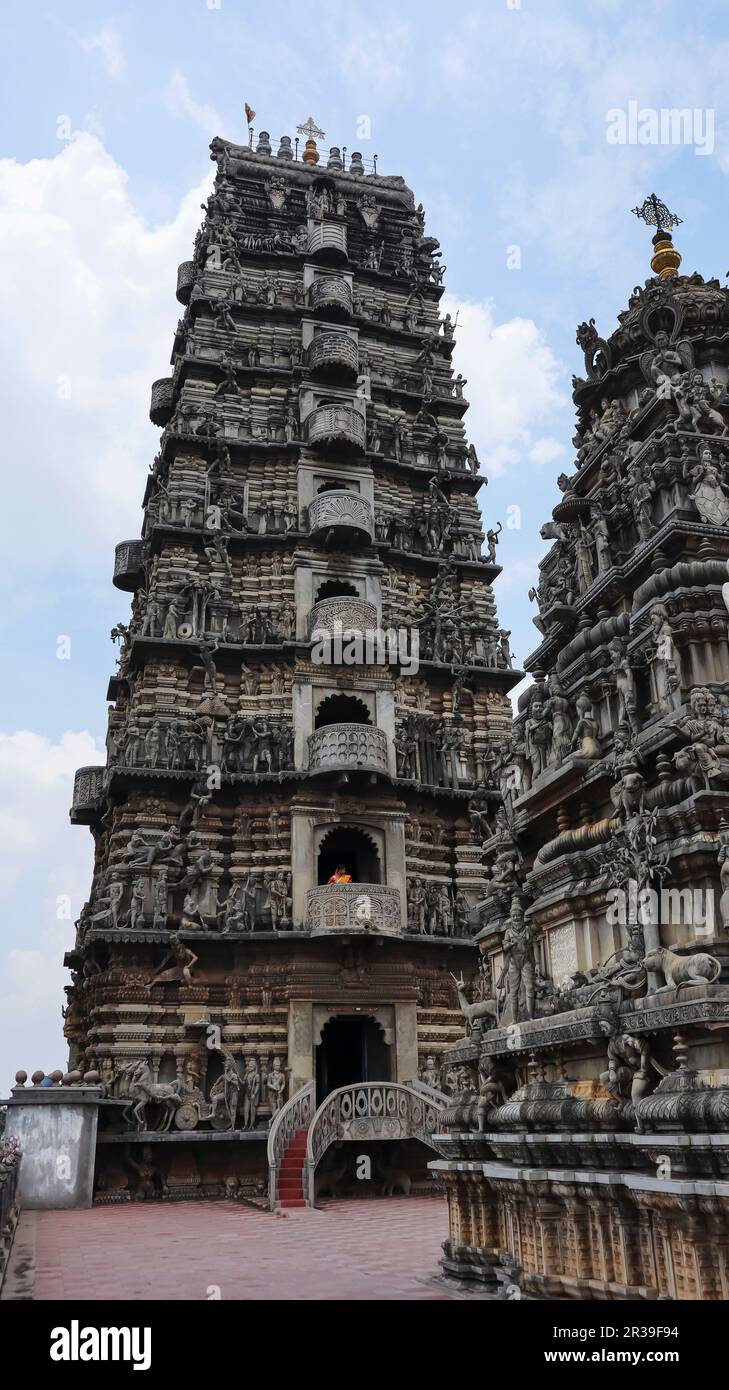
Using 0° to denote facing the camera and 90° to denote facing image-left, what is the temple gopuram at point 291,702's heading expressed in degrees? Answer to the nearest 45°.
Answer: approximately 0°

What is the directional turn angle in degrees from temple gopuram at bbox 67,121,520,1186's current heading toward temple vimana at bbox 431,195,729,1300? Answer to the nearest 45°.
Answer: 0° — it already faces it
